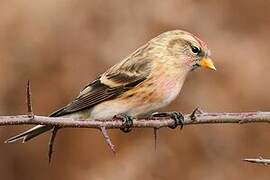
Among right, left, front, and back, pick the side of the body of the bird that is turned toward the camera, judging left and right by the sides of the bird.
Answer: right
